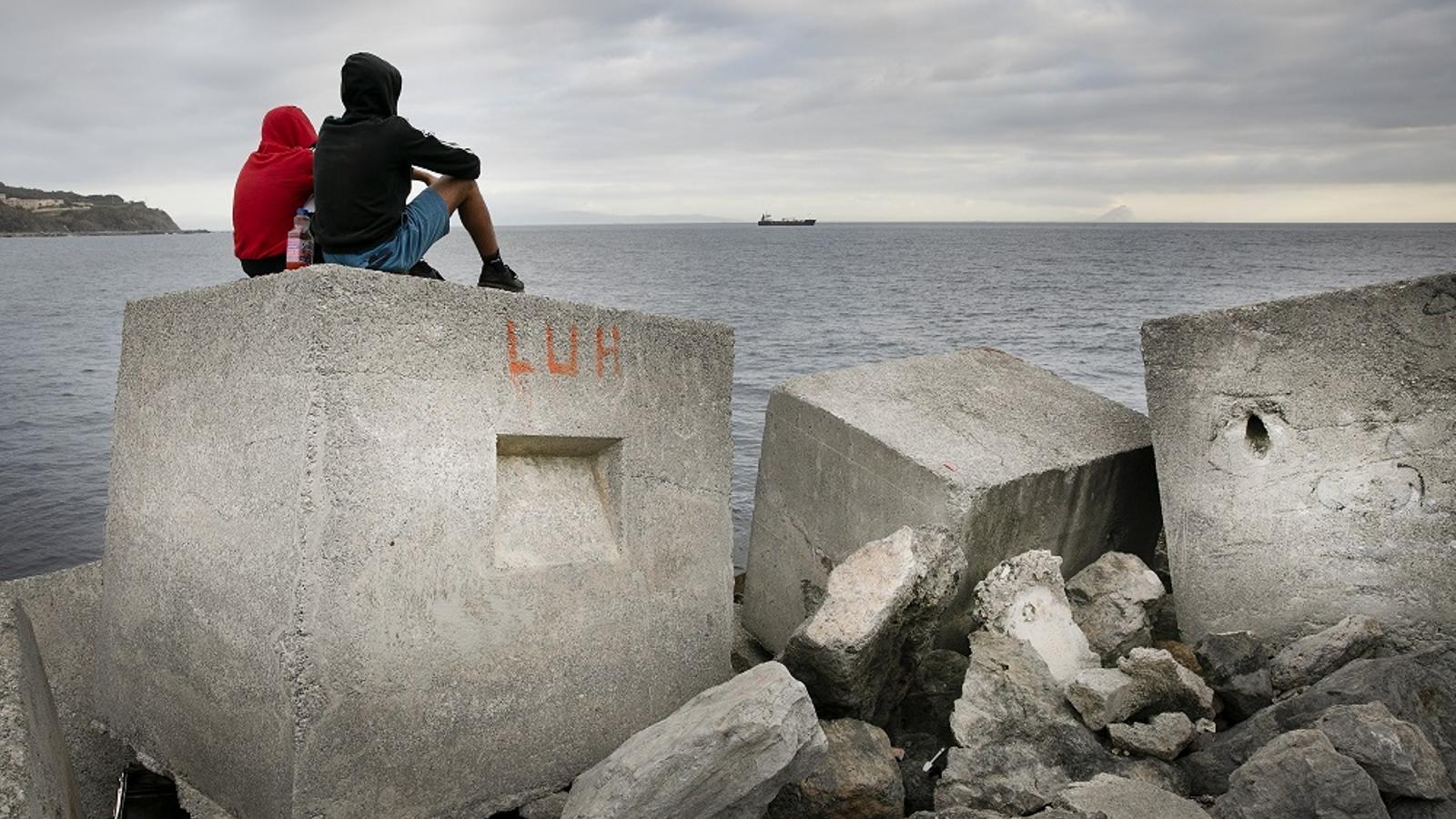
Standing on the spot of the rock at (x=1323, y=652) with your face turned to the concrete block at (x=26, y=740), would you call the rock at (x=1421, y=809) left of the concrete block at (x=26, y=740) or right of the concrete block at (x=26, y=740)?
left

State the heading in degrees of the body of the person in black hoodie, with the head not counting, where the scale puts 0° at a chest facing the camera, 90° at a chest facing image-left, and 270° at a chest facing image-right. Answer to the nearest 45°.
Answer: approximately 225°

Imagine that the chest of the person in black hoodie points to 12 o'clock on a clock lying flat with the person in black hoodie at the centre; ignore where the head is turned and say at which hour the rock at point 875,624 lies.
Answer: The rock is roughly at 2 o'clock from the person in black hoodie.

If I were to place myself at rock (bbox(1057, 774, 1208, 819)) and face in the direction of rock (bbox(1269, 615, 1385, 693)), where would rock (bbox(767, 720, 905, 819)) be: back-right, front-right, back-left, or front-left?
back-left

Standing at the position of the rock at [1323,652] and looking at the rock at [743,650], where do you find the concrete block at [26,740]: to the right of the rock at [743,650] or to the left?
left

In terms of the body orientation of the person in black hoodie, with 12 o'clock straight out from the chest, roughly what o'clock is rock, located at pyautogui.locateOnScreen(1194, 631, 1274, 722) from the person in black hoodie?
The rock is roughly at 2 o'clock from the person in black hoodie.

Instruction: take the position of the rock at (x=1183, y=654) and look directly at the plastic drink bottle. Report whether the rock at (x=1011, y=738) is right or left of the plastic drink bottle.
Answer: left

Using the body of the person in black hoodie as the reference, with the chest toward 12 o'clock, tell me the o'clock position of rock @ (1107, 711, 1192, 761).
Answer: The rock is roughly at 2 o'clock from the person in black hoodie.

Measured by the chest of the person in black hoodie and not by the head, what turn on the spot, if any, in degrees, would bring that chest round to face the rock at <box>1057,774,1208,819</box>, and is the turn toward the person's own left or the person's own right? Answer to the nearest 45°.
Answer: approximately 90° to the person's own right

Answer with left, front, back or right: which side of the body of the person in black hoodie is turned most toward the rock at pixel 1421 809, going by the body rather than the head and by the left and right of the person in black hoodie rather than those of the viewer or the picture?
right
